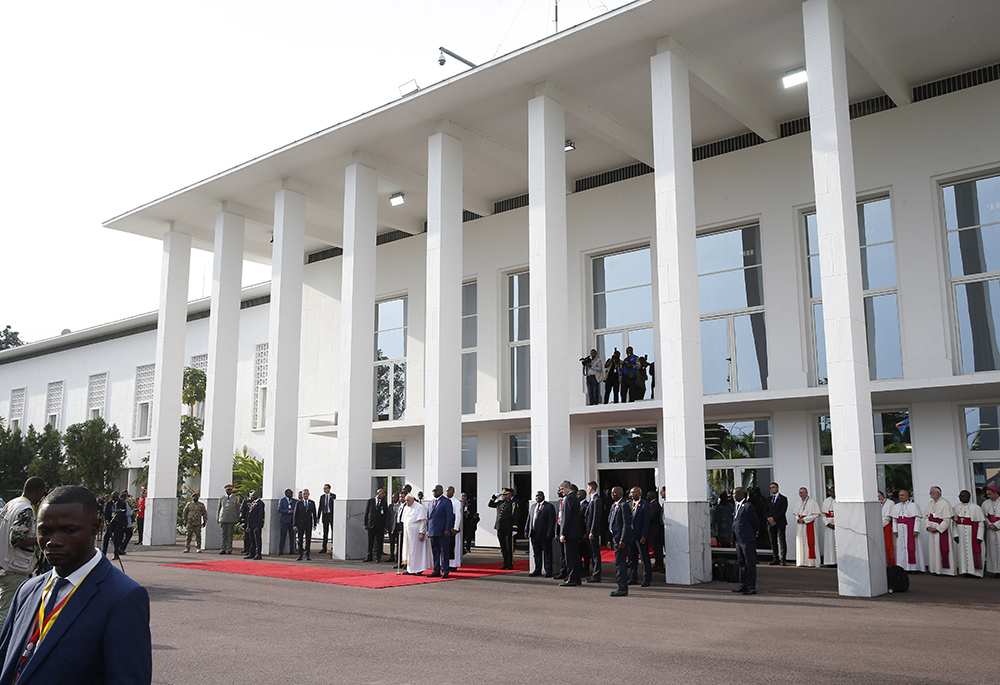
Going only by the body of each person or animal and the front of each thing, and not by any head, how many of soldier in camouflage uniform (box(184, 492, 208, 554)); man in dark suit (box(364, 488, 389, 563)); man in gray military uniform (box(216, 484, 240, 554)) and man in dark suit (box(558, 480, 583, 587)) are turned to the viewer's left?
1

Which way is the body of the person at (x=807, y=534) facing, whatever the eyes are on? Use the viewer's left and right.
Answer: facing the viewer and to the left of the viewer

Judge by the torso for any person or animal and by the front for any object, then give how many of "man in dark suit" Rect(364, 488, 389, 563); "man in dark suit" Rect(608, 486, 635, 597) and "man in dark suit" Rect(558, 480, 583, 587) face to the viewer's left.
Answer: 2

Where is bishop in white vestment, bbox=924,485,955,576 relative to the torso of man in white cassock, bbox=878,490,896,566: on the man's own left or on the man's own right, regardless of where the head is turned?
on the man's own left

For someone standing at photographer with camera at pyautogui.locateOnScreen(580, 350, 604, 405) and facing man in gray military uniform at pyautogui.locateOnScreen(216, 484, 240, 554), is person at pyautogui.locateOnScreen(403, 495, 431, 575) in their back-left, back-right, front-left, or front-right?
front-left

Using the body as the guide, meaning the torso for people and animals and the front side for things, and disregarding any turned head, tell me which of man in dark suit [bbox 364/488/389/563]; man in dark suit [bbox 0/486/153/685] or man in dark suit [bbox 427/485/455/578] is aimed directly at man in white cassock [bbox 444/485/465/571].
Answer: man in dark suit [bbox 364/488/389/563]

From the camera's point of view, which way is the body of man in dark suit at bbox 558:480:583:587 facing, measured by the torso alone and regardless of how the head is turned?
to the viewer's left

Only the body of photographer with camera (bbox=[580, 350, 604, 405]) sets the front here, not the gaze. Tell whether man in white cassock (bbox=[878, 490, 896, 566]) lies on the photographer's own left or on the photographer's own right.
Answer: on the photographer's own left

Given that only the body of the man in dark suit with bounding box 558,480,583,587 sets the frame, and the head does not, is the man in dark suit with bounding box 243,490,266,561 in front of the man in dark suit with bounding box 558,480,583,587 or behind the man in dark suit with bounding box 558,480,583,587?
in front

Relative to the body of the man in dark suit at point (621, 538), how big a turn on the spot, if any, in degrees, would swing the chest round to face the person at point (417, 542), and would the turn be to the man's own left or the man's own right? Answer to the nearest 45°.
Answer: approximately 45° to the man's own right

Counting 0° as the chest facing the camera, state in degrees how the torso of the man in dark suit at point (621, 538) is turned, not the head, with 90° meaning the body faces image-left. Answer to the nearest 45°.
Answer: approximately 90°

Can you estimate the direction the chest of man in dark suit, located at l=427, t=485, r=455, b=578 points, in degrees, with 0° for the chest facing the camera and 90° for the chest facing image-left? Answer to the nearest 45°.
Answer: approximately 45°

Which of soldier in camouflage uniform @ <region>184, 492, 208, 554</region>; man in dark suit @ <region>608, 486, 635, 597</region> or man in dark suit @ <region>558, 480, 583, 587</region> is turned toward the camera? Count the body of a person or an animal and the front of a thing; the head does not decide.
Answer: the soldier in camouflage uniform
